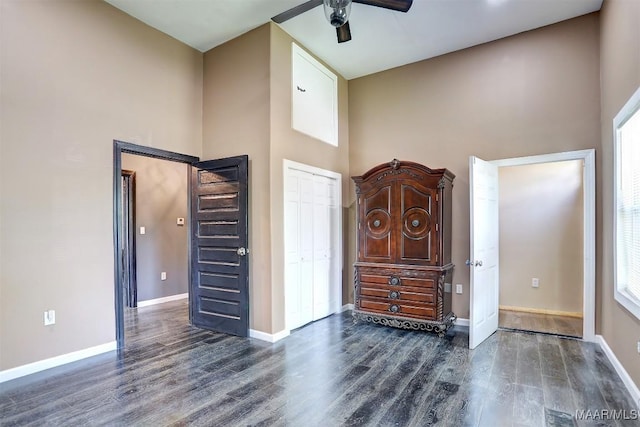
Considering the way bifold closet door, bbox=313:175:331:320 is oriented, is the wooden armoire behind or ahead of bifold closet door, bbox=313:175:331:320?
ahead

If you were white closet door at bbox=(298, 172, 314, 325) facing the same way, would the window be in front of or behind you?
in front

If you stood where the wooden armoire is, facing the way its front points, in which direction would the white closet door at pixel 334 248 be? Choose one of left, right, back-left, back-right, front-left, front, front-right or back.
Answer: right

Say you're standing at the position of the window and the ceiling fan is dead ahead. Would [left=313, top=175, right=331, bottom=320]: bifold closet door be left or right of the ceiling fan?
right

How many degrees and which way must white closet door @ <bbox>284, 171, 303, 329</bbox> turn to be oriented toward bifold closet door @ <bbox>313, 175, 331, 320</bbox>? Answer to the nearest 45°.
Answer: approximately 90° to its left

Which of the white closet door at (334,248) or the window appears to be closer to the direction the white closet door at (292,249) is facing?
the window

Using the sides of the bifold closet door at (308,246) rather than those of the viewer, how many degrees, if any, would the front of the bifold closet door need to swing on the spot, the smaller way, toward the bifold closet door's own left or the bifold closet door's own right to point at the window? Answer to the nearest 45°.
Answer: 0° — it already faces it
